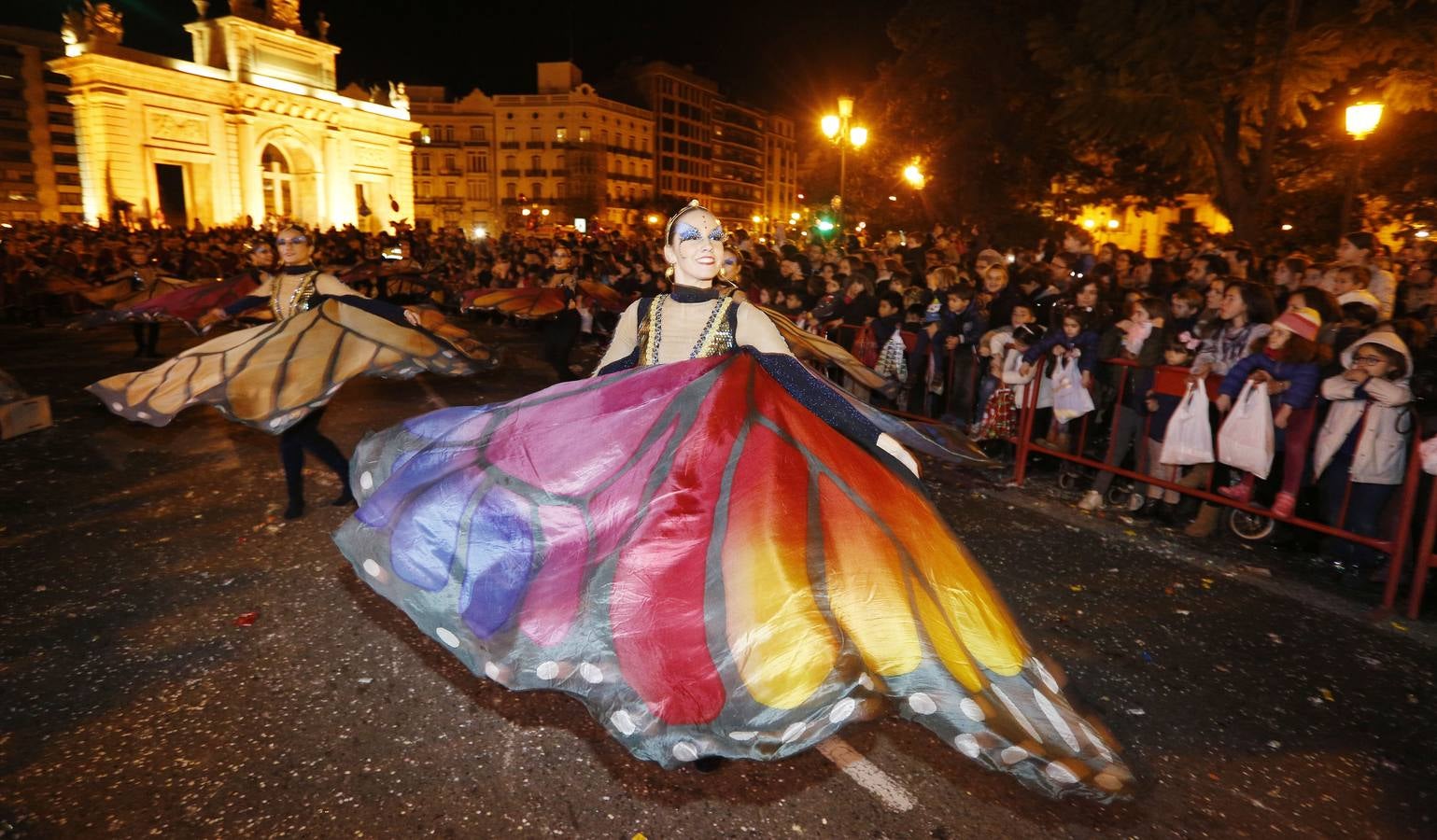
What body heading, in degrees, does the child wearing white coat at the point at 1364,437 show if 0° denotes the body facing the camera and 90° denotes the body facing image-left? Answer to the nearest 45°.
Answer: approximately 45°

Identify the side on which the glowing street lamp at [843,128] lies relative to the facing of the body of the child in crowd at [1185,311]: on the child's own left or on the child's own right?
on the child's own right

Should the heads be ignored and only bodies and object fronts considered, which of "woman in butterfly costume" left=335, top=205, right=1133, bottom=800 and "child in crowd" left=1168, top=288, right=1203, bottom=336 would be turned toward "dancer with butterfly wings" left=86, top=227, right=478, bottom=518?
the child in crowd

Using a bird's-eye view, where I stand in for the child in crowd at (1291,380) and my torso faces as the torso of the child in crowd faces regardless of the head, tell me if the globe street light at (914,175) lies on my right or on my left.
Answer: on my right

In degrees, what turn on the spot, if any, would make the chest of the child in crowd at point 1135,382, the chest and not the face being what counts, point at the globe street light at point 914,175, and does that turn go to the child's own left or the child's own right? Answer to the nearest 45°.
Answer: approximately 135° to the child's own right

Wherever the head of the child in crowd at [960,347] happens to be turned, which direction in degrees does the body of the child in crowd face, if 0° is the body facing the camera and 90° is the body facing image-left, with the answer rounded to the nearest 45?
approximately 45°
